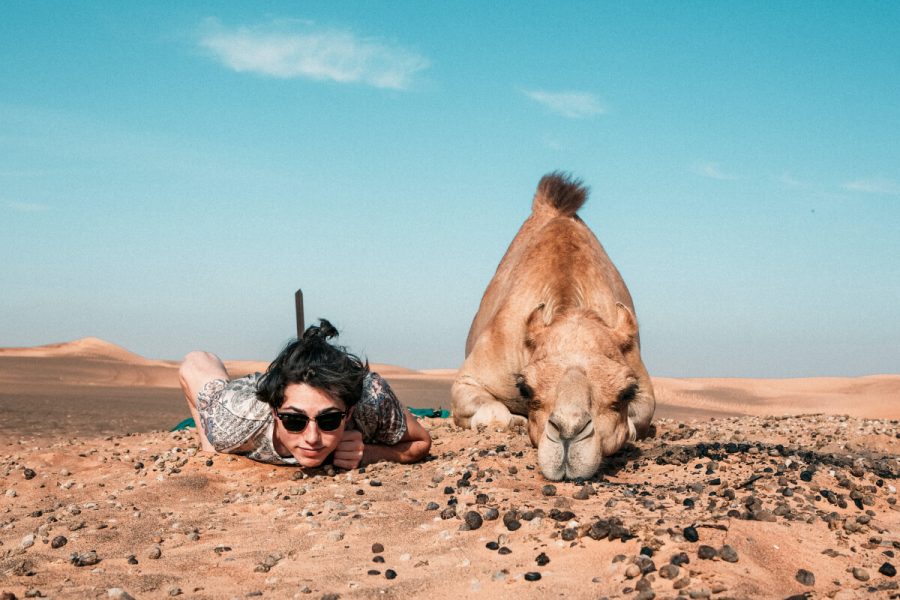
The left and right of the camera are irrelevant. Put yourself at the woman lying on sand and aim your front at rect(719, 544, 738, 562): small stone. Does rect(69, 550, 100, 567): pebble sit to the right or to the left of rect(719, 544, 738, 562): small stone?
right

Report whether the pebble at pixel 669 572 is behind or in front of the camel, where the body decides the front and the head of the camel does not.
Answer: in front

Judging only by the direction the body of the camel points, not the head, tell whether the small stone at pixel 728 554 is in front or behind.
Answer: in front

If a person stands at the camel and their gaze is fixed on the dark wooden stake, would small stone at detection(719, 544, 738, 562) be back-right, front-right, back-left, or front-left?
back-left

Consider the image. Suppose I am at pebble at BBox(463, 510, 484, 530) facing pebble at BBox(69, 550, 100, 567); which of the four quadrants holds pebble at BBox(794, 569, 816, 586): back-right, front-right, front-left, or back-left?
back-left

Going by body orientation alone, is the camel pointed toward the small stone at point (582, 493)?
yes

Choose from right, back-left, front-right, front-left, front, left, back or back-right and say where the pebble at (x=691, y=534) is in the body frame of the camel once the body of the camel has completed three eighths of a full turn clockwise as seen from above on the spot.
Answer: back-left

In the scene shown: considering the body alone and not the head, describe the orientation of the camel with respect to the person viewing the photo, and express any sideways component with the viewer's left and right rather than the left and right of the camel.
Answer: facing the viewer

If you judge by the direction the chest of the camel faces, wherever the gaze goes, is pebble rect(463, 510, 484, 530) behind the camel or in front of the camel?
in front
